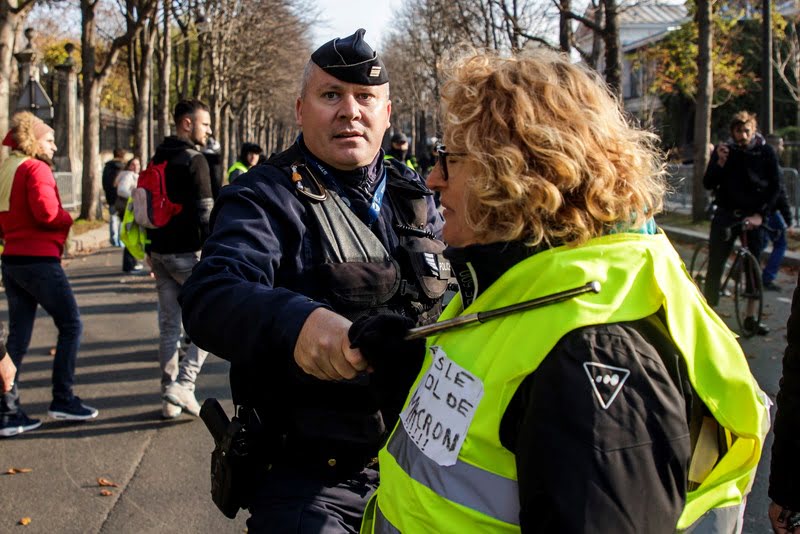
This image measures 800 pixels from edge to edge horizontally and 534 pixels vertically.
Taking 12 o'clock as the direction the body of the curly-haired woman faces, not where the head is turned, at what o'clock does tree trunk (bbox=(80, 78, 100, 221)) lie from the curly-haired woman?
The tree trunk is roughly at 2 o'clock from the curly-haired woman.

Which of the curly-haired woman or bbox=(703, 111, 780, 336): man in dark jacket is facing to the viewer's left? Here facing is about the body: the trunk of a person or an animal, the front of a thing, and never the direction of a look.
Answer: the curly-haired woman

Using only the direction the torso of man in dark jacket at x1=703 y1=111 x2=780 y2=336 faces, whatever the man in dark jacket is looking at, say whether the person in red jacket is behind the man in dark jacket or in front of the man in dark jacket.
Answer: in front

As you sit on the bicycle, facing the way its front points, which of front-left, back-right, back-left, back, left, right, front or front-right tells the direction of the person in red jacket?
right

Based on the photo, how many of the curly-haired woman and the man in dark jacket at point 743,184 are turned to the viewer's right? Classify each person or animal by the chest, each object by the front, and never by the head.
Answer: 0

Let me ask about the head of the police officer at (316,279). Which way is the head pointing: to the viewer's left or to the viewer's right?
to the viewer's right

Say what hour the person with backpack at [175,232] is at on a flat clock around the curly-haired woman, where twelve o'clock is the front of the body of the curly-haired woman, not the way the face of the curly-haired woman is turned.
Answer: The person with backpack is roughly at 2 o'clock from the curly-haired woman.

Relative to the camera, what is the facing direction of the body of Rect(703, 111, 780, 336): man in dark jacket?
toward the camera

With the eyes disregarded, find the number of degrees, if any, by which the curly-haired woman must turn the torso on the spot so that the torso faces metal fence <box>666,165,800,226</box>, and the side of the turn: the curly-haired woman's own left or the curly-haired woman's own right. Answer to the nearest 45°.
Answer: approximately 90° to the curly-haired woman's own right

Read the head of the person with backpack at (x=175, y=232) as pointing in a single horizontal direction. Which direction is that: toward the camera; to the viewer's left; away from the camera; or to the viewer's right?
to the viewer's right
